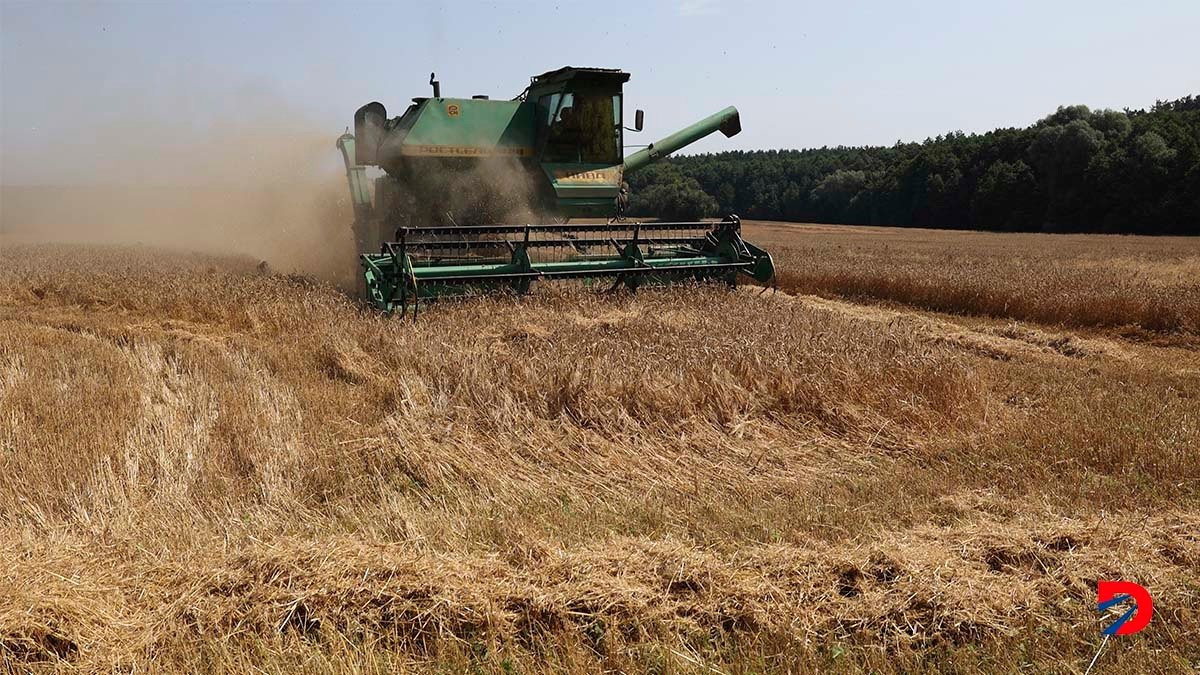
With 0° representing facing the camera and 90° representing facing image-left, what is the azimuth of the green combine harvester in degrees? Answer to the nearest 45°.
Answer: approximately 315°
